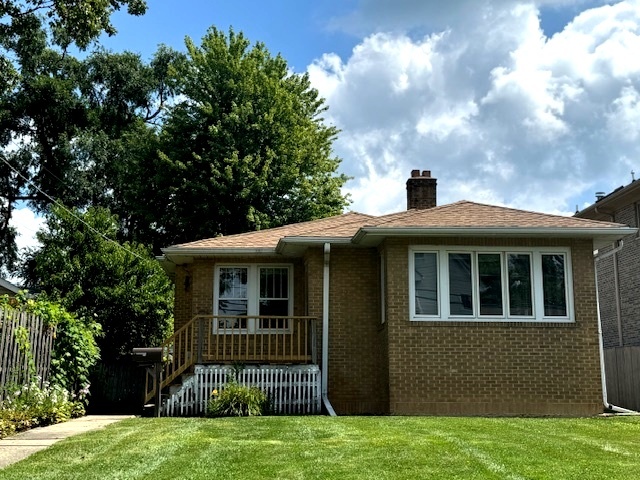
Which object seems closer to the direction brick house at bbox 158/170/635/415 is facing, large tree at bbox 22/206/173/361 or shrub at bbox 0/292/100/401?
the shrub

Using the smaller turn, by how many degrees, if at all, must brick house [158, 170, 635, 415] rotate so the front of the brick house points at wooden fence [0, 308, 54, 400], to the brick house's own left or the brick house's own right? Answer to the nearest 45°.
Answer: approximately 45° to the brick house's own right

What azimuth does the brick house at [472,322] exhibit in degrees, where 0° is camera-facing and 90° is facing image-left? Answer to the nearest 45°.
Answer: approximately 0°

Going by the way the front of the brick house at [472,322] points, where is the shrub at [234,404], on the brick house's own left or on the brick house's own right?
on the brick house's own right

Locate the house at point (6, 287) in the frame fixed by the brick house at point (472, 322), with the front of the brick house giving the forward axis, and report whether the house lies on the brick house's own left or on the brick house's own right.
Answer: on the brick house's own right

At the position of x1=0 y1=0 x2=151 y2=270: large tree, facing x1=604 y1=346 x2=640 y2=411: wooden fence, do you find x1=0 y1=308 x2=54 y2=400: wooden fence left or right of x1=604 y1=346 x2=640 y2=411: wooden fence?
right

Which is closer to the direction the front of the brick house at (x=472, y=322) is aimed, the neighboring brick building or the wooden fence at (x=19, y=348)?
the wooden fence

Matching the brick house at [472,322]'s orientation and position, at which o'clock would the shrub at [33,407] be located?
The shrub is roughly at 2 o'clock from the brick house.

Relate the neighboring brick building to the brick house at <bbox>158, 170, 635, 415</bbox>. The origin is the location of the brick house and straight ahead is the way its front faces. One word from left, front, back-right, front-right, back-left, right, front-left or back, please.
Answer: back-left

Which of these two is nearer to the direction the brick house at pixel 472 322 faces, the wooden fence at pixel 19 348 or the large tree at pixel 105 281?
the wooden fence

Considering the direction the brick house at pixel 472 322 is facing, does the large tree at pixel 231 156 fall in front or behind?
behind

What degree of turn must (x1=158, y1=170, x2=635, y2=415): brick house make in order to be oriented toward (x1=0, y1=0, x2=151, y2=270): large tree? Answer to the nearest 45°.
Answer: approximately 135° to its right
